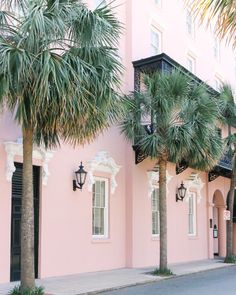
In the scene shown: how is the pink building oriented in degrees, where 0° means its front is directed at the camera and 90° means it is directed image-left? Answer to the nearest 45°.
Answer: approximately 315°

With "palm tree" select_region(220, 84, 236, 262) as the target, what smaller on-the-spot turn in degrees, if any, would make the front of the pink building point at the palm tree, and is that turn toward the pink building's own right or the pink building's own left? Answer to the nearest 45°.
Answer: approximately 90° to the pink building's own left
